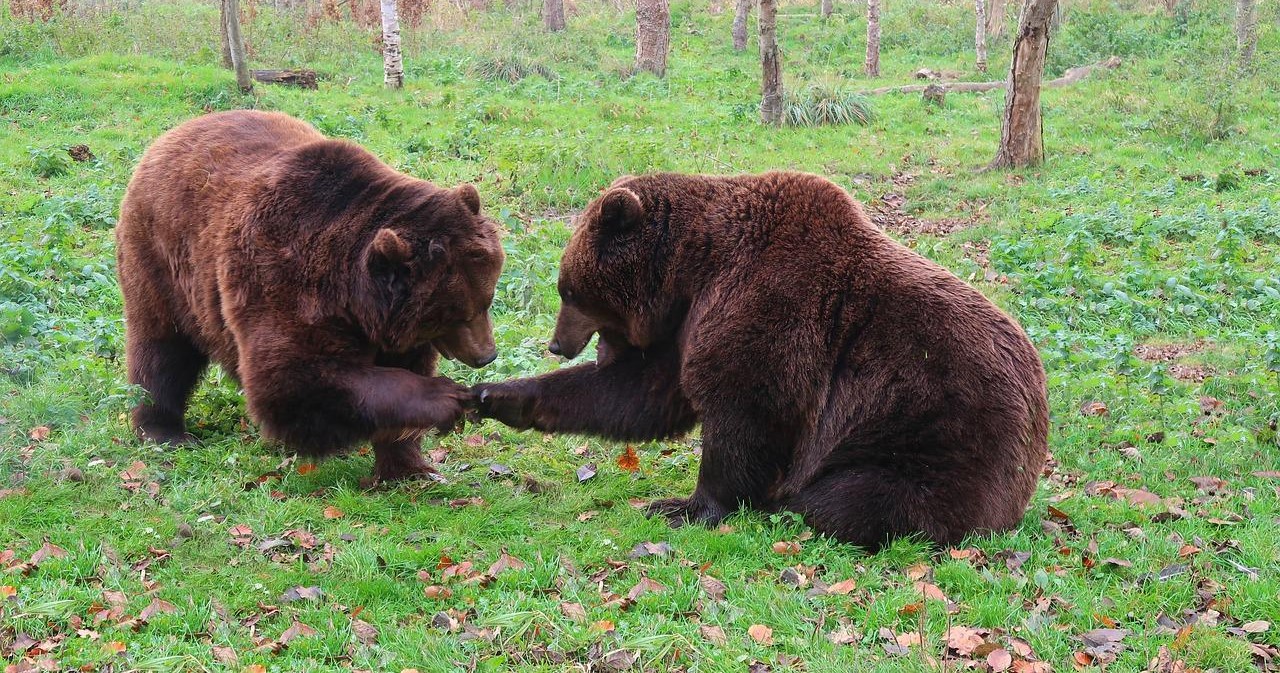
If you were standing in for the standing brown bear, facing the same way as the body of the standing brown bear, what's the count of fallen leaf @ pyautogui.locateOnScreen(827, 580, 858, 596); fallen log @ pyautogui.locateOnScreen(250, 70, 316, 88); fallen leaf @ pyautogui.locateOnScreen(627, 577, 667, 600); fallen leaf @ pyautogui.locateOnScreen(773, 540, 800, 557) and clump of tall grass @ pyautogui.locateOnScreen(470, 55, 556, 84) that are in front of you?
3

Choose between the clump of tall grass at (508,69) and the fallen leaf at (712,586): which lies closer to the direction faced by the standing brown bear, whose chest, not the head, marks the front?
the fallen leaf

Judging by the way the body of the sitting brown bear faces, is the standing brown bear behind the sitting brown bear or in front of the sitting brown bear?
in front

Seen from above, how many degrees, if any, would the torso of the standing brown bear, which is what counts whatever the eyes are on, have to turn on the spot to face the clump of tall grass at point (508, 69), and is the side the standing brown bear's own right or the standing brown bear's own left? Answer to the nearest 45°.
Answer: approximately 135° to the standing brown bear's own left

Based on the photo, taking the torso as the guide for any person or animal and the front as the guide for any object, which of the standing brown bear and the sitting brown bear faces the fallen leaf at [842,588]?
the standing brown bear

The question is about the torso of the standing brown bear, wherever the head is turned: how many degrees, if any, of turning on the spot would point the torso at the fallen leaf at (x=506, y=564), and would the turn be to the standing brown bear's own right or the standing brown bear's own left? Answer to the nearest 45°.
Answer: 0° — it already faces it

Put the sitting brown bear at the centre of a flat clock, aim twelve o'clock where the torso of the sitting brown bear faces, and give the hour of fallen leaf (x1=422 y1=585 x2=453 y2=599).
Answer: The fallen leaf is roughly at 11 o'clock from the sitting brown bear.

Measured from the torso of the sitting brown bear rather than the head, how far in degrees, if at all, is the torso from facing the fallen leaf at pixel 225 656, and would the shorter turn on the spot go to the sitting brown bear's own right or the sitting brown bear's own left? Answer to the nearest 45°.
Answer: approximately 45° to the sitting brown bear's own left

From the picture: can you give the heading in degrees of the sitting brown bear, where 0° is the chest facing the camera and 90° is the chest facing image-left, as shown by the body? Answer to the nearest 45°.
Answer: approximately 90°

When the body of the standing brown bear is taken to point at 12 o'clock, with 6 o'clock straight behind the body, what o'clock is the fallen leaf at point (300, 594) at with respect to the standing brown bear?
The fallen leaf is roughly at 2 o'clock from the standing brown bear.

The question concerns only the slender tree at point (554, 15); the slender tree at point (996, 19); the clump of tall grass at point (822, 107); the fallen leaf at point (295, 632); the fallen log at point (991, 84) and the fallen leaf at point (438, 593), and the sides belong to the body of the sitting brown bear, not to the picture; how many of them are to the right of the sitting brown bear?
4

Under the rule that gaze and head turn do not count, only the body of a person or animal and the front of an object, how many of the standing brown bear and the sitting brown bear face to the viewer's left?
1

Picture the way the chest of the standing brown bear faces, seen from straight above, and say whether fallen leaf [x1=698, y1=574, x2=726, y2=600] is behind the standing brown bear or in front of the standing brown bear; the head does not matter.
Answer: in front
